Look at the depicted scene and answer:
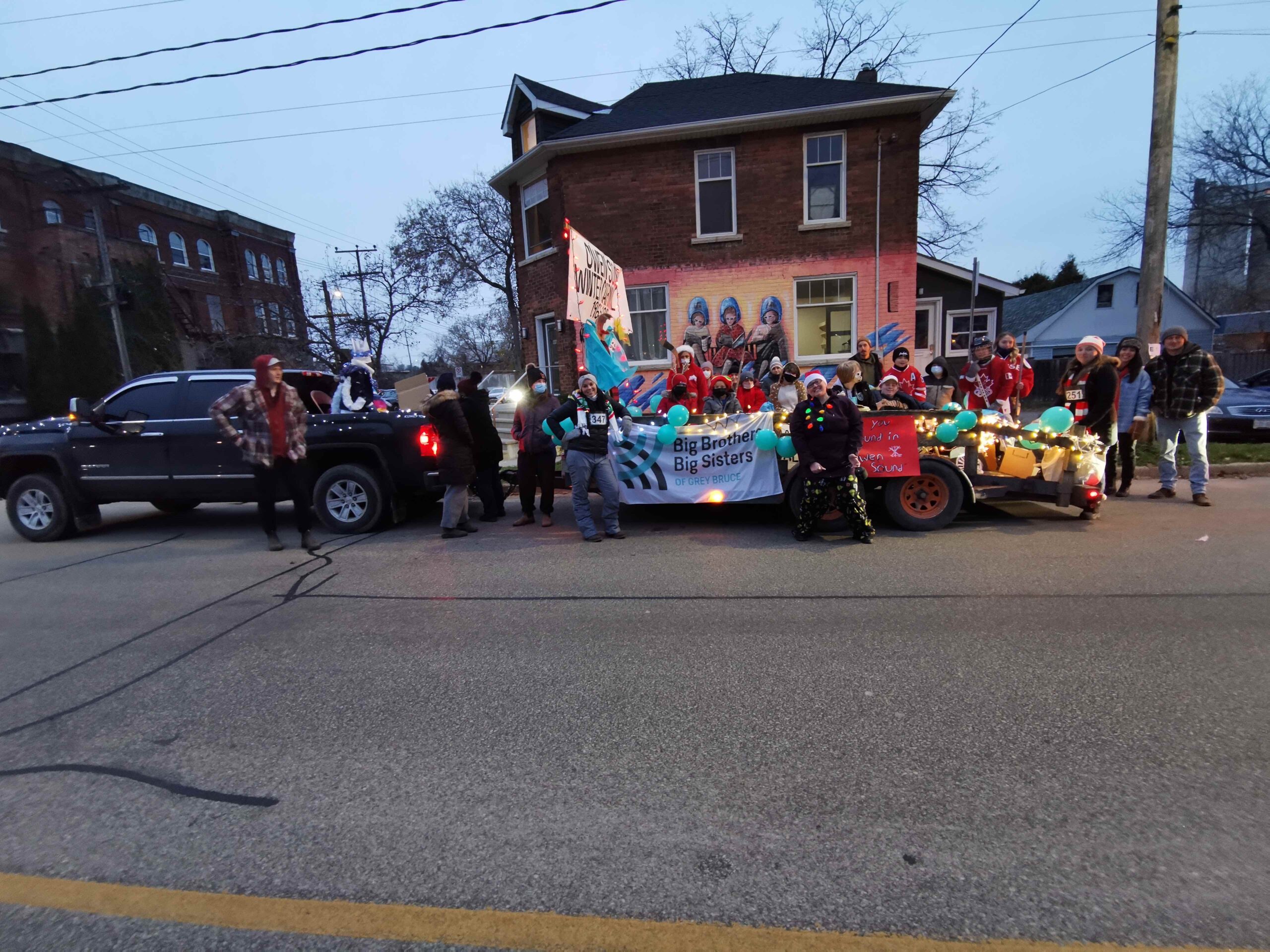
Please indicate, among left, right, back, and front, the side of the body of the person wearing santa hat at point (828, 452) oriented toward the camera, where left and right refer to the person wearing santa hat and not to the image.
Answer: front

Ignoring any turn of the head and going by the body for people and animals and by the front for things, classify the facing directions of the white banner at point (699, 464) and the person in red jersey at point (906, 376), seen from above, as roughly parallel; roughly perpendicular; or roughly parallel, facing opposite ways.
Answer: roughly parallel

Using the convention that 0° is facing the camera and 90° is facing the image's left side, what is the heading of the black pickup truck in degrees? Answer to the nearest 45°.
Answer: approximately 90°

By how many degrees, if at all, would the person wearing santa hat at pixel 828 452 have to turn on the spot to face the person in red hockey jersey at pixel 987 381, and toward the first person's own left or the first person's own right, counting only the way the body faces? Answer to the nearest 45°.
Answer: approximately 135° to the first person's own left

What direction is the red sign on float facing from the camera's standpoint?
toward the camera

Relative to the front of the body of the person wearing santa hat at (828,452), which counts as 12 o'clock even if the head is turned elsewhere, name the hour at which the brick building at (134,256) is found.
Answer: The brick building is roughly at 4 o'clock from the person wearing santa hat.

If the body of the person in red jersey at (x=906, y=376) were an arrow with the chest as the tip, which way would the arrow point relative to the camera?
toward the camera

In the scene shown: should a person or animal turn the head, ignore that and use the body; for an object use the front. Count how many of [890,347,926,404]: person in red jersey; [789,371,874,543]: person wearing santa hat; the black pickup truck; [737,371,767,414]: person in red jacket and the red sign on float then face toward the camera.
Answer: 4

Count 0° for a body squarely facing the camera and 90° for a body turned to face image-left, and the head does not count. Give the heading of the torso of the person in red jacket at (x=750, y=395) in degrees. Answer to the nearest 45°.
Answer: approximately 0°

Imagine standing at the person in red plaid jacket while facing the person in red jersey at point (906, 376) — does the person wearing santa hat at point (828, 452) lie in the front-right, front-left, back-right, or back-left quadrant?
front-right

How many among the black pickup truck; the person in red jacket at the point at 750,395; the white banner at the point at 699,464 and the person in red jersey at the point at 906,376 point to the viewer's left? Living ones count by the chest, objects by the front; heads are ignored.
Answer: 1

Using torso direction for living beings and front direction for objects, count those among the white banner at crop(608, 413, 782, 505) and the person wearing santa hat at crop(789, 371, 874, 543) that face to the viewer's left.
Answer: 0

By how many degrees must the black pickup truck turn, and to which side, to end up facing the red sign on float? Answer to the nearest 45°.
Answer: approximately 135° to its left
